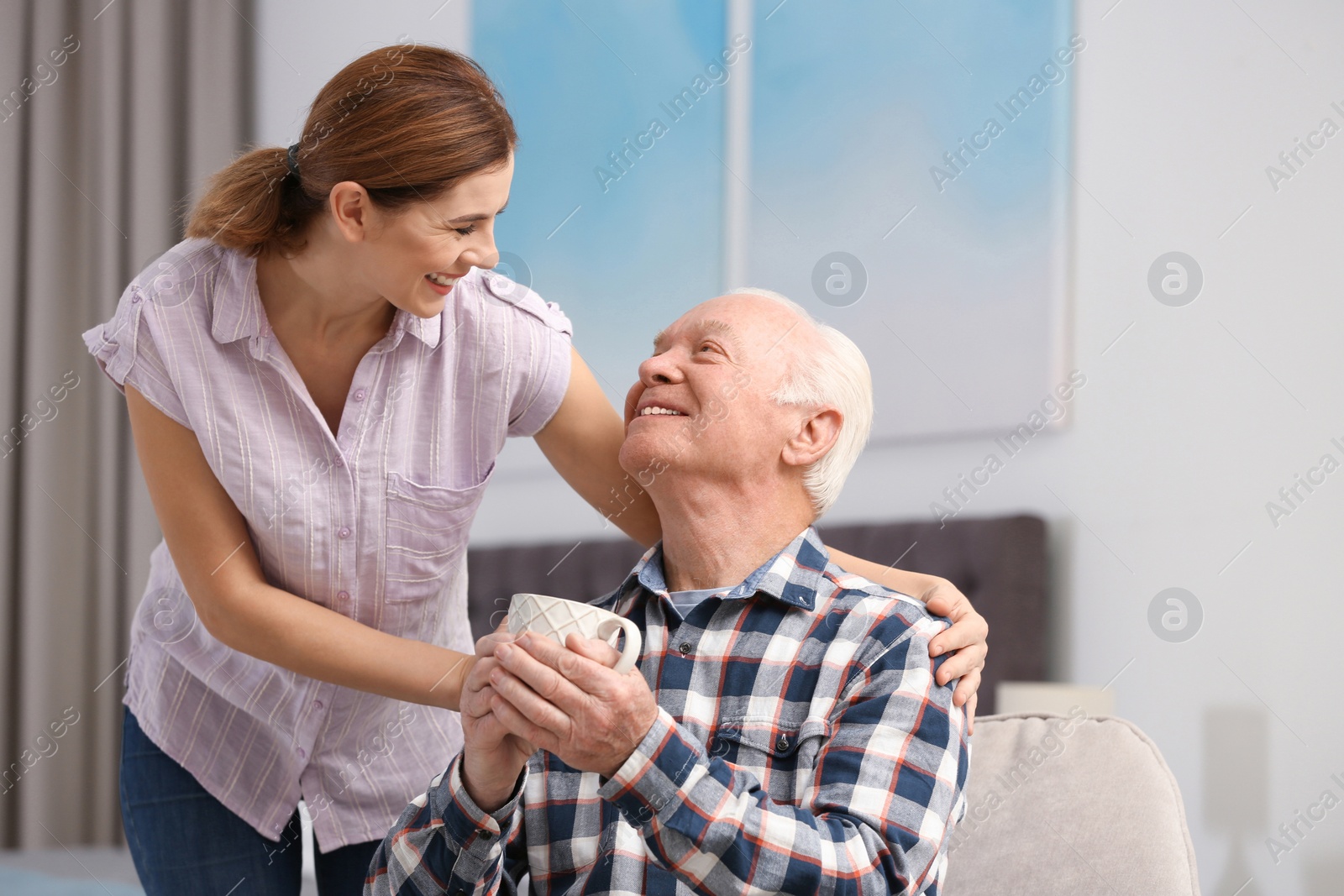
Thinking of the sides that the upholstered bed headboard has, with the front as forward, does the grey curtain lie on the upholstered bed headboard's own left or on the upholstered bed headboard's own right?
on the upholstered bed headboard's own right

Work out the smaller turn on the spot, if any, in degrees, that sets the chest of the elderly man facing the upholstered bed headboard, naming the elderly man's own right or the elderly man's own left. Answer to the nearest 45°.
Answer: approximately 180°

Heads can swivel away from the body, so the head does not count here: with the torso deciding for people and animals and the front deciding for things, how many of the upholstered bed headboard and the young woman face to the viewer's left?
0

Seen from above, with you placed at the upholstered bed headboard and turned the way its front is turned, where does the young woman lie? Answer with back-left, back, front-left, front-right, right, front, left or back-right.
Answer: front-right

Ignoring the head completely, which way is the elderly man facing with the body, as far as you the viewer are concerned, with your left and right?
facing the viewer and to the left of the viewer

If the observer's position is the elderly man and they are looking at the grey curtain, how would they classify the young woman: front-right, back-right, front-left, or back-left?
front-left

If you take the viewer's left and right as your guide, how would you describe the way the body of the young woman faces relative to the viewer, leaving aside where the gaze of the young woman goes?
facing the viewer and to the right of the viewer

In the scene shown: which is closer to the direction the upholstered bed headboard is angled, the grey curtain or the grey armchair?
the grey armchair

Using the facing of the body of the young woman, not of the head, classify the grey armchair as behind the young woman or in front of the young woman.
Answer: in front

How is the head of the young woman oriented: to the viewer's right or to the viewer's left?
to the viewer's right

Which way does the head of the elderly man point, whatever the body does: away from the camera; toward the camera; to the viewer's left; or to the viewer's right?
to the viewer's left

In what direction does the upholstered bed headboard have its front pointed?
toward the camera

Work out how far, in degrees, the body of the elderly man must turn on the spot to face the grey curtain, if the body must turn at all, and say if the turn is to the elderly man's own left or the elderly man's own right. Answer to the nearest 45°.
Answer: approximately 90° to the elderly man's own right

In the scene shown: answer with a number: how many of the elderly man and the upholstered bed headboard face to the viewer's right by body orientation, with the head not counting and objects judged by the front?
0

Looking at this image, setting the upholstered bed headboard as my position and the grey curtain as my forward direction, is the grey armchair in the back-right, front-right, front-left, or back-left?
back-left

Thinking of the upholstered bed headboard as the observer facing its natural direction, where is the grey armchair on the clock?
The grey armchair is roughly at 12 o'clock from the upholstered bed headboard.

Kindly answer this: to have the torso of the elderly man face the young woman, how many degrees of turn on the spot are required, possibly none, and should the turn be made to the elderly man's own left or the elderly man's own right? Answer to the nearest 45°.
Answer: approximately 45° to the elderly man's own right

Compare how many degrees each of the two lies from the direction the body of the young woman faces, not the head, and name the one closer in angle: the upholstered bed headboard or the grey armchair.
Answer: the grey armchair
